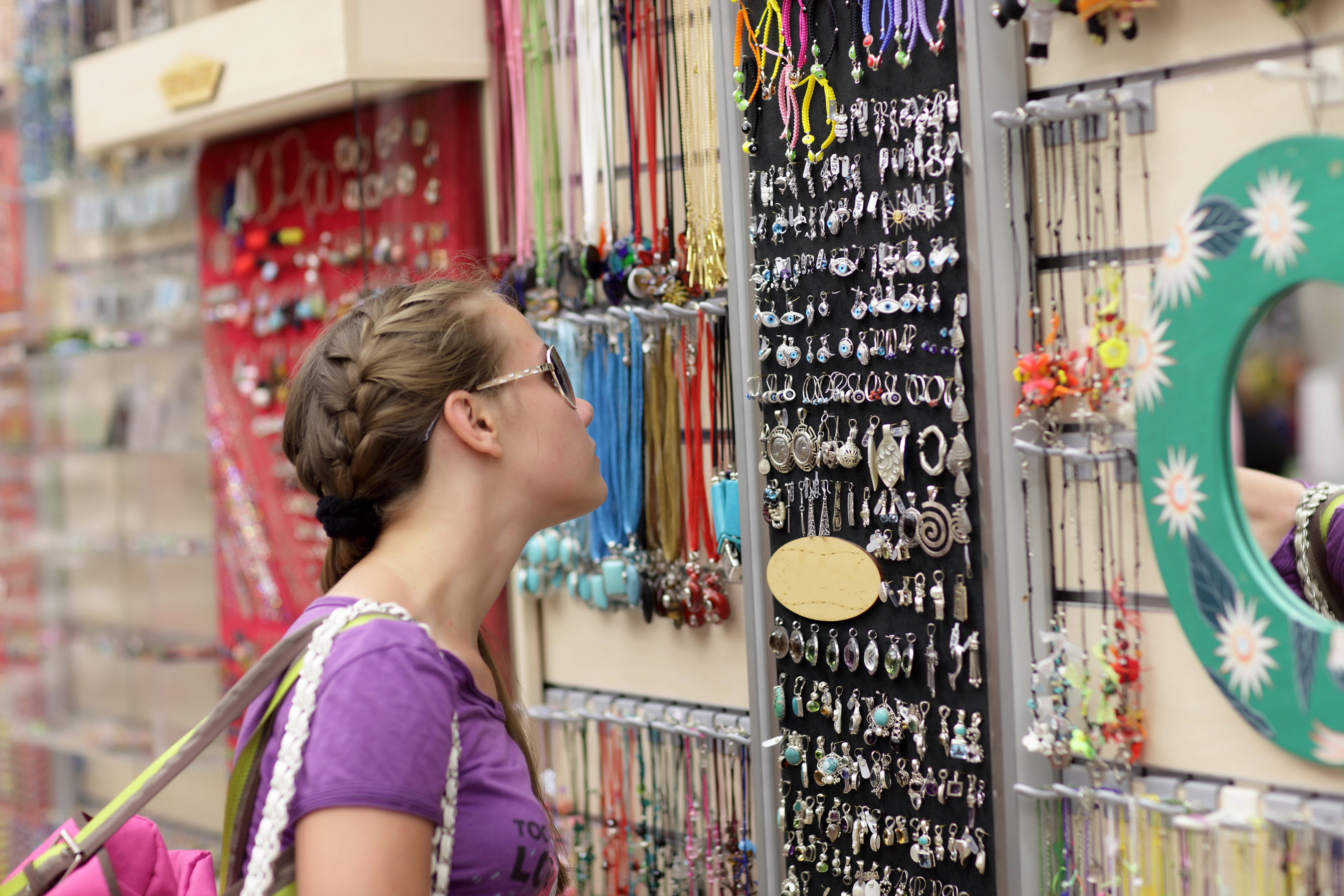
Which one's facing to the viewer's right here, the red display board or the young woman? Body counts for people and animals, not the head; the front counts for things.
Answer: the young woman

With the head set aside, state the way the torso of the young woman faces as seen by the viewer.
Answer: to the viewer's right

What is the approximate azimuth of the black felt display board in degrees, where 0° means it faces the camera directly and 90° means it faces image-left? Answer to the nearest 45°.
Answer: approximately 45°

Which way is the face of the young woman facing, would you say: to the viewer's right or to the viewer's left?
to the viewer's right

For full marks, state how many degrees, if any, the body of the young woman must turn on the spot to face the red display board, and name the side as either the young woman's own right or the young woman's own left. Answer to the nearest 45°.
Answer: approximately 90° to the young woman's own left

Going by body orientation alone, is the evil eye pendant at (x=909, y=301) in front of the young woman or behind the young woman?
in front

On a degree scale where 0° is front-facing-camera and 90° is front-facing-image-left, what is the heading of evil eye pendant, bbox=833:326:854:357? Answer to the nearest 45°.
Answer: approximately 45°

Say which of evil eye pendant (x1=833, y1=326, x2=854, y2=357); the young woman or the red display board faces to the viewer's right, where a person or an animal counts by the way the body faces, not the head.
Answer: the young woman
